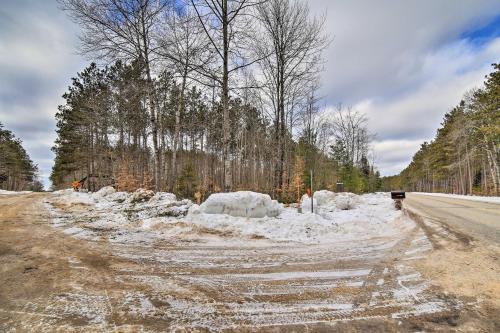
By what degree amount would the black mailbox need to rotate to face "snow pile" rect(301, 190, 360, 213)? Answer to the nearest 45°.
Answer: approximately 180°

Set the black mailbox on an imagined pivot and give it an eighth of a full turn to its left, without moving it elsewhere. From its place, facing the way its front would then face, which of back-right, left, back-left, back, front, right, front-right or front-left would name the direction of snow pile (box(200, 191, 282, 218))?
back

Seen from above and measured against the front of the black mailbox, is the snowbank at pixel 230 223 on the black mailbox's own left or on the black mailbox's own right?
on the black mailbox's own right

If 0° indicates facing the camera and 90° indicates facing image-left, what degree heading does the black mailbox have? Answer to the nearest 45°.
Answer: approximately 270°

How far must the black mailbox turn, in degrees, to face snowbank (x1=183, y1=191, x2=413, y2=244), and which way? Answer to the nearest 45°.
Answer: approximately 135° to its right
